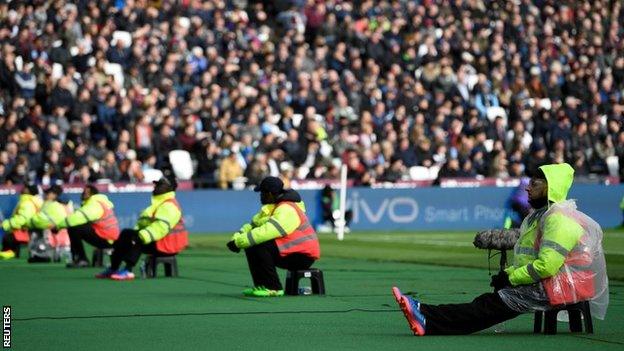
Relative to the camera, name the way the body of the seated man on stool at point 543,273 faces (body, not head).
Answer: to the viewer's left

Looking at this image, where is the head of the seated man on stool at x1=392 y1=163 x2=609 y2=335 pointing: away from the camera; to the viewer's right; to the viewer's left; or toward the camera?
to the viewer's left
